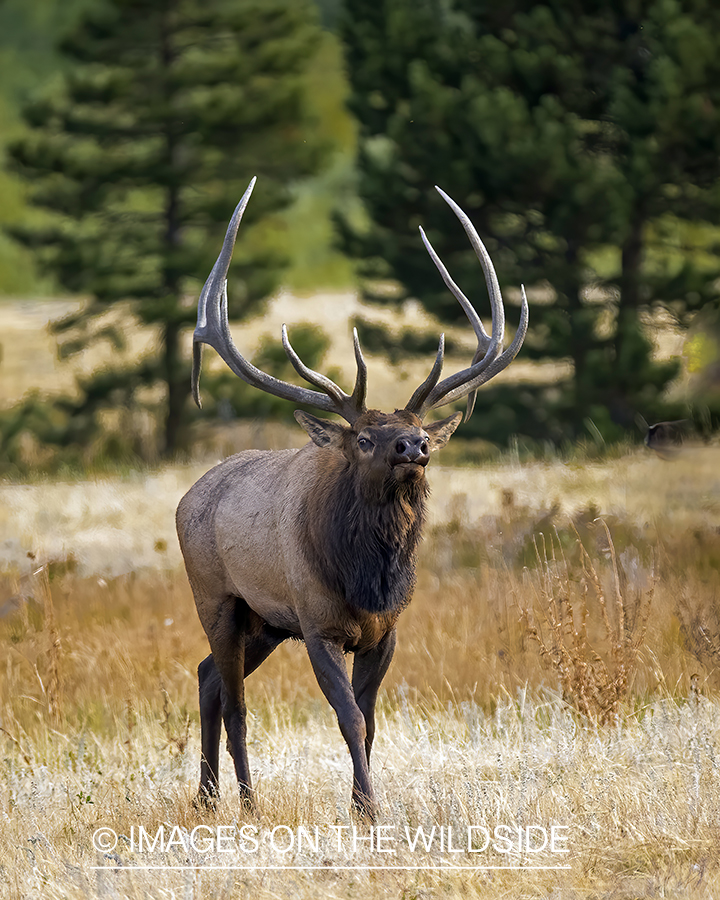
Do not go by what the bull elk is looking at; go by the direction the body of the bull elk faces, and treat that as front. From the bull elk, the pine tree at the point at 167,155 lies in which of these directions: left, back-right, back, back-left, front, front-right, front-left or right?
back-left

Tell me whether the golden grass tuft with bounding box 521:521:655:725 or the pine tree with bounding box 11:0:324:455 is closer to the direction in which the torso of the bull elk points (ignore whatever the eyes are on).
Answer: the golden grass tuft

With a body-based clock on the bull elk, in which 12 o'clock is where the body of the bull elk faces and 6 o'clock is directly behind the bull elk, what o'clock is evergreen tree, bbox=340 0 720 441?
The evergreen tree is roughly at 8 o'clock from the bull elk.

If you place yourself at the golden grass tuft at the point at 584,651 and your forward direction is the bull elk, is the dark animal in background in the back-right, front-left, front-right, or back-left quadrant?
back-right

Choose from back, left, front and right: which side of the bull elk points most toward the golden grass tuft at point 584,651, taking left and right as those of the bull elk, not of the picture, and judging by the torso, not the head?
left

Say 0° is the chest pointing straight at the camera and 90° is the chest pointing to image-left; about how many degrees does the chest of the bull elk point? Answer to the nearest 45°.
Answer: approximately 315°

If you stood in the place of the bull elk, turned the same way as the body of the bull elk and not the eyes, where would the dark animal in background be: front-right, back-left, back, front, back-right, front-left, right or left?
left
